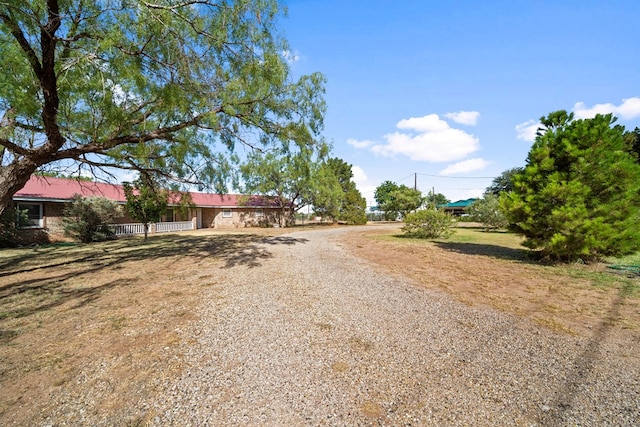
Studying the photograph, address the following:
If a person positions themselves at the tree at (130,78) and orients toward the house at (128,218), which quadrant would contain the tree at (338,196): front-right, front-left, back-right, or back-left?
front-right

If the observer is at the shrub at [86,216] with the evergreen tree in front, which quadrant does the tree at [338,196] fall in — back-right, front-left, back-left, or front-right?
front-left

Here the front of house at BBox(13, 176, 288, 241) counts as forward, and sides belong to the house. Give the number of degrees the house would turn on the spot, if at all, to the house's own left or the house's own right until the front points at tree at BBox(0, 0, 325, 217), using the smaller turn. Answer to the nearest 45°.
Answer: approximately 45° to the house's own right

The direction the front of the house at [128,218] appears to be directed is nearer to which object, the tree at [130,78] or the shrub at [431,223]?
the shrub

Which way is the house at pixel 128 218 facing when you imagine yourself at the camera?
facing the viewer and to the right of the viewer

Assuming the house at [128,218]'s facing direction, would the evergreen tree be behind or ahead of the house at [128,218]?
ahead

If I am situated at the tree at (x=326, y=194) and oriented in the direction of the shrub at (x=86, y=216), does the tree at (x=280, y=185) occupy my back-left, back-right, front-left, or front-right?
front-right

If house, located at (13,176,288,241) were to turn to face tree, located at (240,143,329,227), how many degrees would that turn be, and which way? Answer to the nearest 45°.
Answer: approximately 45° to its left

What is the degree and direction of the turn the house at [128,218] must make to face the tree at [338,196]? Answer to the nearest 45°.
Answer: approximately 45° to its left

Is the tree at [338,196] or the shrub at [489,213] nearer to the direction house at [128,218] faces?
the shrub

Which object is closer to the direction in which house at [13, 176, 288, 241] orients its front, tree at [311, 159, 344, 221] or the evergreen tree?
the evergreen tree

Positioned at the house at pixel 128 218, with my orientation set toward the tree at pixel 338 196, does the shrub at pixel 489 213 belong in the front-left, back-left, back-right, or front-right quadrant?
front-right

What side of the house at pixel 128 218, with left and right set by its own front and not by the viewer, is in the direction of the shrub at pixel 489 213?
front
